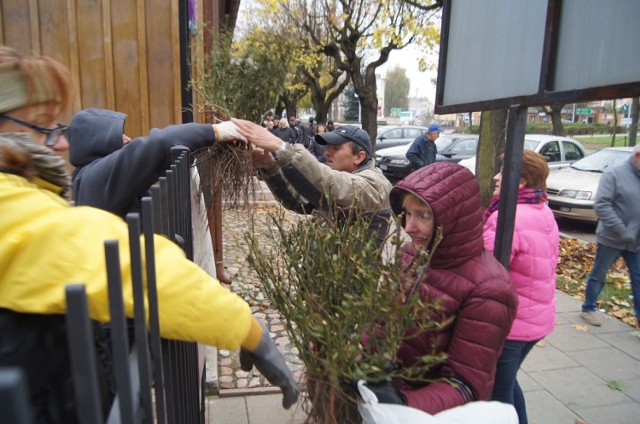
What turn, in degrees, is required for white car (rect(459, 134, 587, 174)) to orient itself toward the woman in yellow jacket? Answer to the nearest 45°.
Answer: approximately 45° to its left

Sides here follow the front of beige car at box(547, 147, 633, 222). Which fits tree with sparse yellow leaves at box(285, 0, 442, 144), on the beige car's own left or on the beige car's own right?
on the beige car's own right

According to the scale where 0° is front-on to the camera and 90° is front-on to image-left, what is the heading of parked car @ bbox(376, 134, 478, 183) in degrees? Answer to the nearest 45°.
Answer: approximately 45°

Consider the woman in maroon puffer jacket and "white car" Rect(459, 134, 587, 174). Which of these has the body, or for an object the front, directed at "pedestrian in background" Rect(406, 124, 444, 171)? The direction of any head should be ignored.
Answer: the white car

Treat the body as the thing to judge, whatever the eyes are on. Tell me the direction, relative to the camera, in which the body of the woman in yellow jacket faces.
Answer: to the viewer's right

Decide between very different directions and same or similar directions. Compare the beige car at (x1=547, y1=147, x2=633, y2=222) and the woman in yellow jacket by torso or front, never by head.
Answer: very different directions

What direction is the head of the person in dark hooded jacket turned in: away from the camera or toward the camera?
away from the camera

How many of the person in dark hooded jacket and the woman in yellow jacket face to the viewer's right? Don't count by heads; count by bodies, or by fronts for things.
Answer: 2

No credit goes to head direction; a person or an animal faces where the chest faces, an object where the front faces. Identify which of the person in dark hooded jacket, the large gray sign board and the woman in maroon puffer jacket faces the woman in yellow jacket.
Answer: the woman in maroon puffer jacket

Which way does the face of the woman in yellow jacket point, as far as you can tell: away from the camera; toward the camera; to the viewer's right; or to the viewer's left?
to the viewer's right

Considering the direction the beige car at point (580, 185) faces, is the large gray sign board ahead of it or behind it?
ahead
